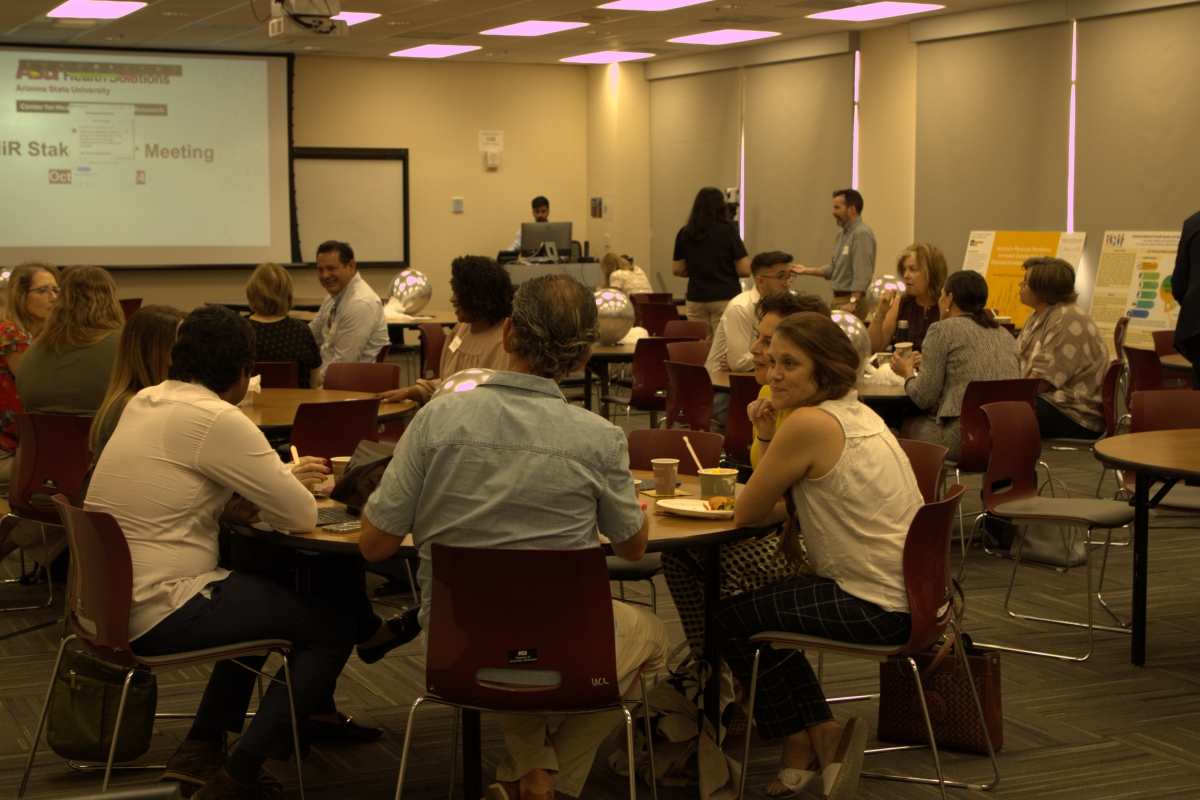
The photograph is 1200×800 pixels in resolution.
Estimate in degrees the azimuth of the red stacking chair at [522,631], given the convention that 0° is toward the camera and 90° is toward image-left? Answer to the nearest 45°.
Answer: approximately 180°

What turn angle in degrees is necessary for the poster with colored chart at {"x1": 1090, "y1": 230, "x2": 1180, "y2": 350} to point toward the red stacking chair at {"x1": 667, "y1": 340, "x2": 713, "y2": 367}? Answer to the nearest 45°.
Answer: approximately 45° to its right

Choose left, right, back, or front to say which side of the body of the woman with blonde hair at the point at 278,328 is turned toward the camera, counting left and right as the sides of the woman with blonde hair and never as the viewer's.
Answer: back

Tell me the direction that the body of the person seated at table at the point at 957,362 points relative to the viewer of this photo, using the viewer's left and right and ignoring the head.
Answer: facing away from the viewer and to the left of the viewer

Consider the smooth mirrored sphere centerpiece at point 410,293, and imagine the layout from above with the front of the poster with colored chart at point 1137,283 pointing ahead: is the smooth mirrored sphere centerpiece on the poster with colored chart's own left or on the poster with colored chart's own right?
on the poster with colored chart's own right

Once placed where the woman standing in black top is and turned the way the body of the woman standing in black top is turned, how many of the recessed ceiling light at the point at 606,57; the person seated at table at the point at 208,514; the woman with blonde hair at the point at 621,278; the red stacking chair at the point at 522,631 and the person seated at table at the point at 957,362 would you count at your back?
3

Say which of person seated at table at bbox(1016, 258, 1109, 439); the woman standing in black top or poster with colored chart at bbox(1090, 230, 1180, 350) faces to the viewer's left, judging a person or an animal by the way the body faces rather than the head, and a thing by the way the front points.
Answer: the person seated at table

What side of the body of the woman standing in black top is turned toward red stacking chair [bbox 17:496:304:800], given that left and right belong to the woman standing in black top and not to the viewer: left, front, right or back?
back

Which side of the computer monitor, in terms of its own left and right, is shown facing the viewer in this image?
back

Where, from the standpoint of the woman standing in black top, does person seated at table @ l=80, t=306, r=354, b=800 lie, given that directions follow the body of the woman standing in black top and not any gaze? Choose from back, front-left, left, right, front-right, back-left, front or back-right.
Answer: back
